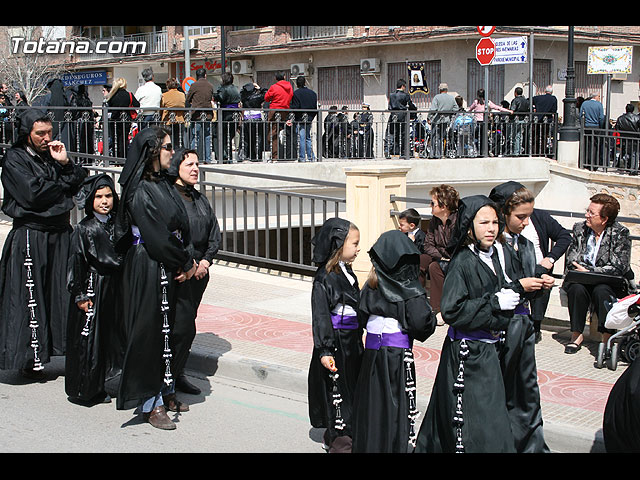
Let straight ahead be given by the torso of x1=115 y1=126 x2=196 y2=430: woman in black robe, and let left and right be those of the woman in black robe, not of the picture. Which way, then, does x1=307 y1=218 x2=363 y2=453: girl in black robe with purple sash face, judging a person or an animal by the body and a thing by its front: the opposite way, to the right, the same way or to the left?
the same way

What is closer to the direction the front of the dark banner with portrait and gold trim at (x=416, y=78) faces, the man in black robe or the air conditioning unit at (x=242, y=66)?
the man in black robe

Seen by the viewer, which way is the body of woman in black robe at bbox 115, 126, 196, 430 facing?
to the viewer's right

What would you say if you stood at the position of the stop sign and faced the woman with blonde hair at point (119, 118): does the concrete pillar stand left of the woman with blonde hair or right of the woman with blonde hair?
left

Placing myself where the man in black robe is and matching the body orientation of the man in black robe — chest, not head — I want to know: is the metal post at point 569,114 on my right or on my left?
on my left

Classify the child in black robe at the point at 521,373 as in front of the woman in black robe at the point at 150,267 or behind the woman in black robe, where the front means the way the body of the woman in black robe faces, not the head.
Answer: in front

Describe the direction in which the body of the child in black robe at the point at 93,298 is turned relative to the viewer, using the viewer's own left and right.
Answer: facing the viewer and to the right of the viewer

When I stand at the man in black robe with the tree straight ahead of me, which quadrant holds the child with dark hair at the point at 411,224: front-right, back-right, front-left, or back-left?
front-right

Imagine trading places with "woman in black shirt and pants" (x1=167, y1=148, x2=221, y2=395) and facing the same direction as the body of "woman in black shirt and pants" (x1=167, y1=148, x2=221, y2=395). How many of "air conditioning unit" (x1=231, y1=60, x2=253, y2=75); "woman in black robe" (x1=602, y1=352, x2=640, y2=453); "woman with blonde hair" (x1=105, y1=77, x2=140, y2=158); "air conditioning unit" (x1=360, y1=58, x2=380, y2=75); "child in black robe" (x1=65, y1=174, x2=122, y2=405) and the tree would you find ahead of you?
1

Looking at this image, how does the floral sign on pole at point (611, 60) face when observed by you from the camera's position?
facing the viewer

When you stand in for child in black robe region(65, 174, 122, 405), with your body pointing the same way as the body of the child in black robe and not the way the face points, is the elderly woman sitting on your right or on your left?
on your left

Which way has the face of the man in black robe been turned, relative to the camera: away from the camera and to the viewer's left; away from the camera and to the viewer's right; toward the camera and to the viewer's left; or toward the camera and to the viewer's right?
toward the camera and to the viewer's right

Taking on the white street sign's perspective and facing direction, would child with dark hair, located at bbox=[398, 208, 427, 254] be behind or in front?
in front

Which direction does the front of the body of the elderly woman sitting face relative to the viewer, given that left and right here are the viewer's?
facing the viewer and to the left of the viewer

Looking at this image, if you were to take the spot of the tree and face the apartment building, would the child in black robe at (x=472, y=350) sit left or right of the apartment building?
right

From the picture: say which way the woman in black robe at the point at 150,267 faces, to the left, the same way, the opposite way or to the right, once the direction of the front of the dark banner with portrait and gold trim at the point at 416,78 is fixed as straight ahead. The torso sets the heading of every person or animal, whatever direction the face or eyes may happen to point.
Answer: to the left

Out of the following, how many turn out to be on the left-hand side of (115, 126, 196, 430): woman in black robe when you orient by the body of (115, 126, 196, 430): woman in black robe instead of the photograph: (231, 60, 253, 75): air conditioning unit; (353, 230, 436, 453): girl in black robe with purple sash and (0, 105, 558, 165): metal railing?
2

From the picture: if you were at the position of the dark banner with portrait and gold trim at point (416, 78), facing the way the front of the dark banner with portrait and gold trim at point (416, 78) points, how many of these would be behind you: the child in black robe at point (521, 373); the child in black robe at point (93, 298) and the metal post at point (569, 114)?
0

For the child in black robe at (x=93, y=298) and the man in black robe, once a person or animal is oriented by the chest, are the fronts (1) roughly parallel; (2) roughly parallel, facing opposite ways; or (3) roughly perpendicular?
roughly parallel
